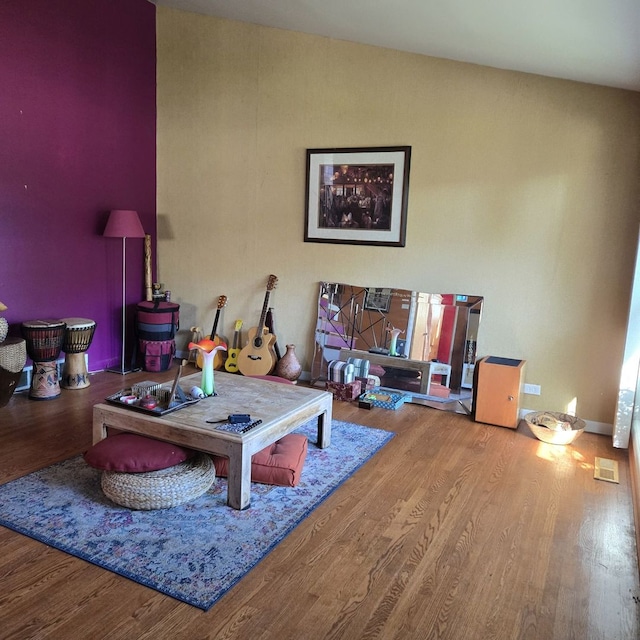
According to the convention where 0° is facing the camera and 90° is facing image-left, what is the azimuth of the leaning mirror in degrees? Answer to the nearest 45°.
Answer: approximately 0°

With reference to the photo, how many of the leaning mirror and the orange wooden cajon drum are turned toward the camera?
2

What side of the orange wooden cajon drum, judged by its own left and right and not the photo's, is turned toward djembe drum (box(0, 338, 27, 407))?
right

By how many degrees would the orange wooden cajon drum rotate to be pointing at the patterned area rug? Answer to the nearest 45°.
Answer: approximately 45° to its right

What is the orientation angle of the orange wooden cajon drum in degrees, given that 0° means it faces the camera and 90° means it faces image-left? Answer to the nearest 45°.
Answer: approximately 0°

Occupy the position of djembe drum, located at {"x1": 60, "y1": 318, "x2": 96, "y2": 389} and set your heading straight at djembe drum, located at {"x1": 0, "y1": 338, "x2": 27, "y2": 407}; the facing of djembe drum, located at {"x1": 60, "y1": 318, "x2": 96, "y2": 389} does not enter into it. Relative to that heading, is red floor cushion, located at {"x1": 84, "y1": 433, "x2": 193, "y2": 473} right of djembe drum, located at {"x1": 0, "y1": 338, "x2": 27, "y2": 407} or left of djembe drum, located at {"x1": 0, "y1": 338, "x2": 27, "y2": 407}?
left

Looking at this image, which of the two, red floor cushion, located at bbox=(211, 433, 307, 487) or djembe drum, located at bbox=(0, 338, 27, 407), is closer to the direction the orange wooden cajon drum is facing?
the red floor cushion

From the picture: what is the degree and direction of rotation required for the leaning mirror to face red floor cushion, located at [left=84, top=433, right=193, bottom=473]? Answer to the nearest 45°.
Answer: approximately 45° to its right

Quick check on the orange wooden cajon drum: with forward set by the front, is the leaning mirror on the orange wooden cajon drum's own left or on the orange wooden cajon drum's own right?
on the orange wooden cajon drum's own right
